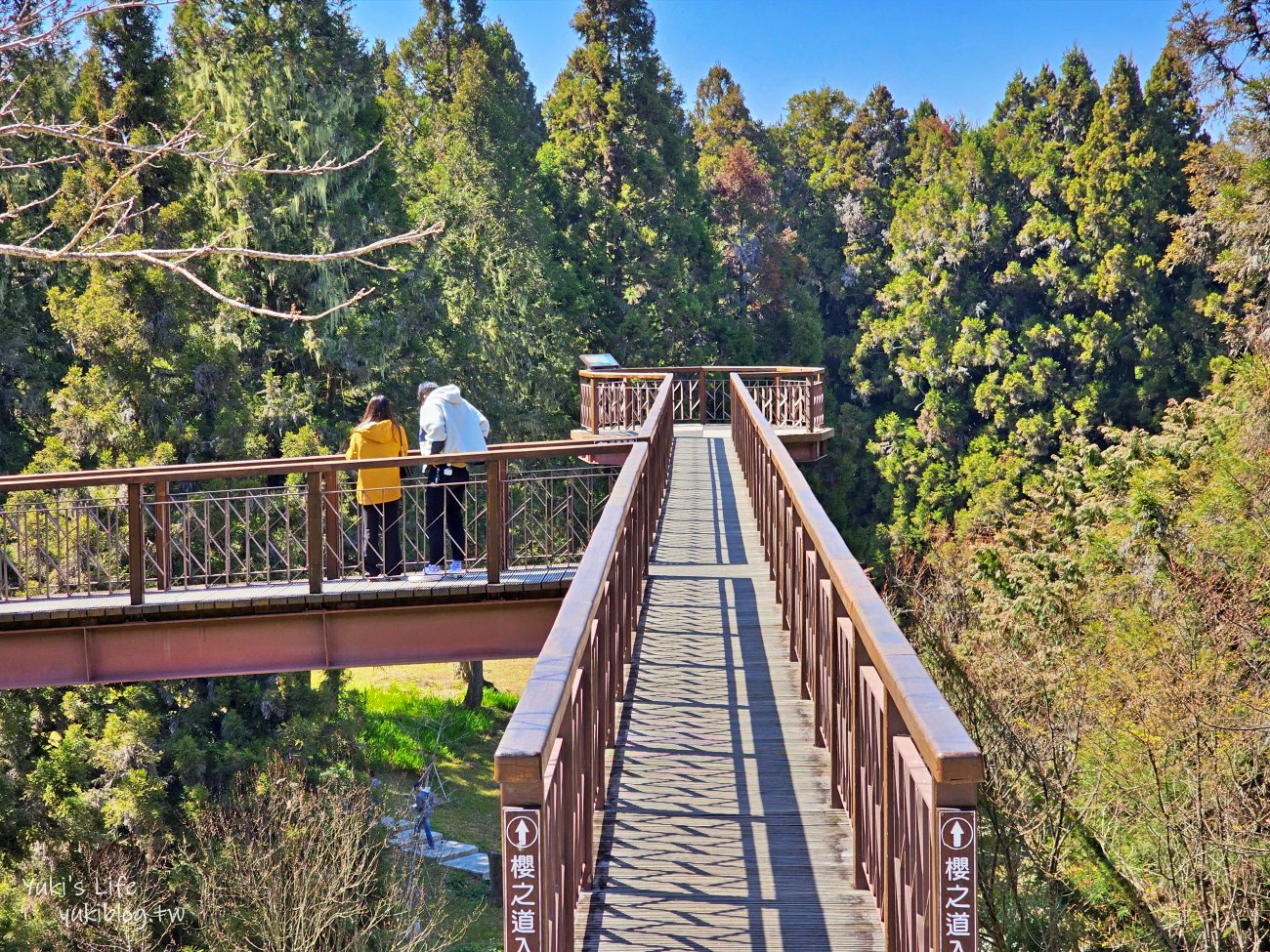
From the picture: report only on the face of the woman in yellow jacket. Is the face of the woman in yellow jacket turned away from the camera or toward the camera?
away from the camera

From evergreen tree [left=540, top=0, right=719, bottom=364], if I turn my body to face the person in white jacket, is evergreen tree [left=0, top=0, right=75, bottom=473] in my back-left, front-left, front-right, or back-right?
front-right

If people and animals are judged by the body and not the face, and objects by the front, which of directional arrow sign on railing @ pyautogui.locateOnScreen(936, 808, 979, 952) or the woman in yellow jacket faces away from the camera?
the woman in yellow jacket

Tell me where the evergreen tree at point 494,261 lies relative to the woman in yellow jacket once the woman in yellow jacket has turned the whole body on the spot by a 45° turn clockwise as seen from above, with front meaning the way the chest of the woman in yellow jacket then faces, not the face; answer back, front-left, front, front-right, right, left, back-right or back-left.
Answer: front-left

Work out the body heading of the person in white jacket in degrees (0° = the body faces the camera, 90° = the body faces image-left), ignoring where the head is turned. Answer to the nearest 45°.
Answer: approximately 135°

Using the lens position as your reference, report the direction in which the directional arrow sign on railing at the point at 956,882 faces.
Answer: facing the viewer

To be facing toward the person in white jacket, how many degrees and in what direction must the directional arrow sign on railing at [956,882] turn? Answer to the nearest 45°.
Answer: approximately 135° to its right

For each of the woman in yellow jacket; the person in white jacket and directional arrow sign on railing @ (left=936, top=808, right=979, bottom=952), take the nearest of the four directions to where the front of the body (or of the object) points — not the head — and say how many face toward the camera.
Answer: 1

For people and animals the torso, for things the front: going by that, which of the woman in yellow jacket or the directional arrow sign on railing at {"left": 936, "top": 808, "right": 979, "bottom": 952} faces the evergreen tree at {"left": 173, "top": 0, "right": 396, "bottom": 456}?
the woman in yellow jacket

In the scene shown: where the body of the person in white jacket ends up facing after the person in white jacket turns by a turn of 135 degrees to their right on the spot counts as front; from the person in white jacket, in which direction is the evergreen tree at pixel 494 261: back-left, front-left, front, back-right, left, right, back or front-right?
left

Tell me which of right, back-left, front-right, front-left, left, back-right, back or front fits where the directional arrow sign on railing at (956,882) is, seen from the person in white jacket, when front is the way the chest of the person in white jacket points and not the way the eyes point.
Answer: back-left

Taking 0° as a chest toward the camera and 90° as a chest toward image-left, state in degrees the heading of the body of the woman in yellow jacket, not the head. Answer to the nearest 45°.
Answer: approximately 180°
